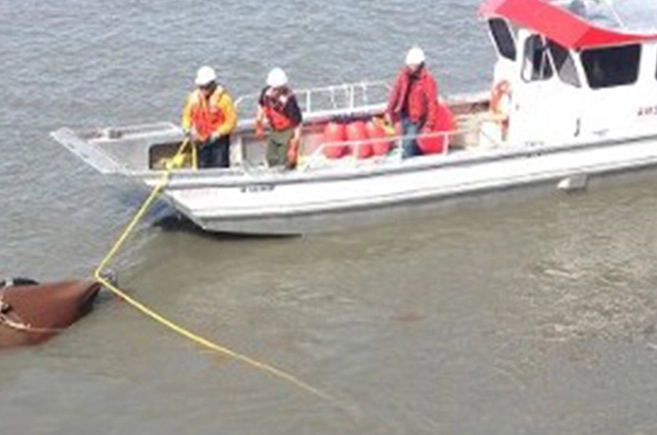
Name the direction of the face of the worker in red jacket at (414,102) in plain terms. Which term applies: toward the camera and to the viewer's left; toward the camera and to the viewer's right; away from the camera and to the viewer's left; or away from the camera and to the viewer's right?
toward the camera and to the viewer's left

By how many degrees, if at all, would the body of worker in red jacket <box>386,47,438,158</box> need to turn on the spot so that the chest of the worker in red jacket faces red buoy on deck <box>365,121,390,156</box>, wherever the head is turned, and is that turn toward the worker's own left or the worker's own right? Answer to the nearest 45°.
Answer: approximately 90° to the worker's own right

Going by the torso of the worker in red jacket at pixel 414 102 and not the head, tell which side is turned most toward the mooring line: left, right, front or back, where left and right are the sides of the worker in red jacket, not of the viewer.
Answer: front

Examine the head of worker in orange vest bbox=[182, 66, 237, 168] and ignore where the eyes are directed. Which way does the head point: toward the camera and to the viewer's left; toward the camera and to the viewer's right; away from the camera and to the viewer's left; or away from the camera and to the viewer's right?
toward the camera and to the viewer's left

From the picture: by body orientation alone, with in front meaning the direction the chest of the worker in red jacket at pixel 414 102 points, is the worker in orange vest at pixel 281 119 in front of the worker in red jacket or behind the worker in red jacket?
in front

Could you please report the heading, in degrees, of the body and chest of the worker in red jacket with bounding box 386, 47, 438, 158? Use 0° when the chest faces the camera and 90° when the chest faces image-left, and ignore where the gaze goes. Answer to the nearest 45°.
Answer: approximately 45°

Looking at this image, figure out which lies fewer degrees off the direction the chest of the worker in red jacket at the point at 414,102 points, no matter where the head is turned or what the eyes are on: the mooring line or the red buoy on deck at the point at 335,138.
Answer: the mooring line

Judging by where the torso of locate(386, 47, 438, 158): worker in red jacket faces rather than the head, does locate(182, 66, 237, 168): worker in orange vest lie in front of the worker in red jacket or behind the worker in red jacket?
in front

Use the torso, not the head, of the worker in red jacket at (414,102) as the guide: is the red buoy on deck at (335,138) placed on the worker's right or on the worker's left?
on the worker's right
